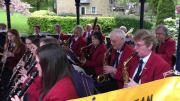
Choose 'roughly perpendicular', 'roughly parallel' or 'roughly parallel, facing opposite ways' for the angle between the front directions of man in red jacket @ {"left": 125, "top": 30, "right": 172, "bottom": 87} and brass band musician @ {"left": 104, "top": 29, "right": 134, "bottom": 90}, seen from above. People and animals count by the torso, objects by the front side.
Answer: roughly parallel

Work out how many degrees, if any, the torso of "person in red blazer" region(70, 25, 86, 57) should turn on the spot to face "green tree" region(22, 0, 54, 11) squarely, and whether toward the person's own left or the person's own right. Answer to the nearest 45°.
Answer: approximately 135° to the person's own right

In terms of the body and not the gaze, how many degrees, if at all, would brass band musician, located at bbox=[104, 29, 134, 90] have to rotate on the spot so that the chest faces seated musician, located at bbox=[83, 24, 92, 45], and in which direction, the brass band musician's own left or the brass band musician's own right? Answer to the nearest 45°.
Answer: approximately 135° to the brass band musician's own right

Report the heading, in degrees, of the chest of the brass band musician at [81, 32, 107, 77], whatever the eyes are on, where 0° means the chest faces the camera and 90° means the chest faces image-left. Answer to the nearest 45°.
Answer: approximately 90°

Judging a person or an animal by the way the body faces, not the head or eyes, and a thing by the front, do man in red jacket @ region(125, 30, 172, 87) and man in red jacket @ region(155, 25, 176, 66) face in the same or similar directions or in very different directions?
same or similar directions

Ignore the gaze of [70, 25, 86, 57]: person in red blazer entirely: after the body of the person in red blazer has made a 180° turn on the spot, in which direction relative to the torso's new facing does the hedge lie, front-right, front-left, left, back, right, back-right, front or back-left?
front-left

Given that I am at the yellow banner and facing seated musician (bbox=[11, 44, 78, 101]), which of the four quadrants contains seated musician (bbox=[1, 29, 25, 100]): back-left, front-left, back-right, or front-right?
front-right

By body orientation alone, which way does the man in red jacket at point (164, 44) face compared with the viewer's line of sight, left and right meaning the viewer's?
facing the viewer and to the left of the viewer

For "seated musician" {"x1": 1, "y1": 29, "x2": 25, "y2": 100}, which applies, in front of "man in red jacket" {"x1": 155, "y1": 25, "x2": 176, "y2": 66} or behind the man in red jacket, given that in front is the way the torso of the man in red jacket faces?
in front

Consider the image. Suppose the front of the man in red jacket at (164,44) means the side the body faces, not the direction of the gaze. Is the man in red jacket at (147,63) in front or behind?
in front

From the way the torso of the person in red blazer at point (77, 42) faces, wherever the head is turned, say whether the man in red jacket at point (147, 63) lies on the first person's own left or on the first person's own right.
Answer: on the first person's own left
